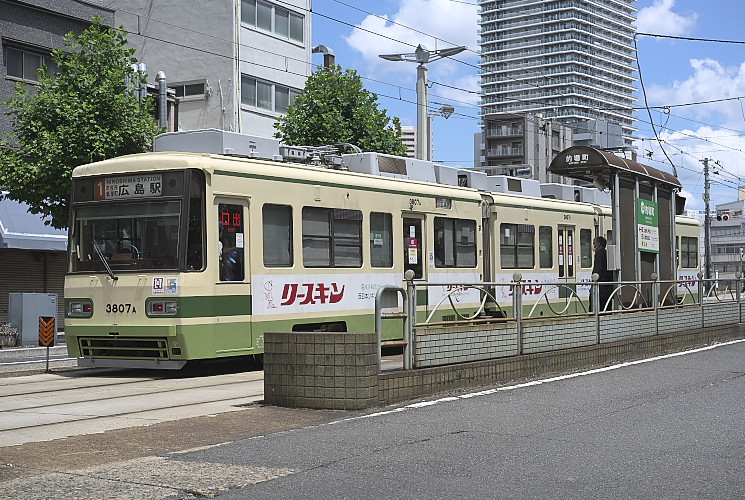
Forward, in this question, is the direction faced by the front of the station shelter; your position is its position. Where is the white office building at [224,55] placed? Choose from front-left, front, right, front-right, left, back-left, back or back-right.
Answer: front

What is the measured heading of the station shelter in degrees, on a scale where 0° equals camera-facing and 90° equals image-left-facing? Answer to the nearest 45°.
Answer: approximately 135°

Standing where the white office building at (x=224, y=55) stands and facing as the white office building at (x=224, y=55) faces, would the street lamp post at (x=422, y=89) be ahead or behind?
ahead

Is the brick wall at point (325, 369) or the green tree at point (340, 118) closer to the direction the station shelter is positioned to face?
the green tree

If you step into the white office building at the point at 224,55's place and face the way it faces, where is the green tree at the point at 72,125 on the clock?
The green tree is roughly at 2 o'clock from the white office building.

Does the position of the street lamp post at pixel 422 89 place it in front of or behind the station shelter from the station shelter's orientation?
in front

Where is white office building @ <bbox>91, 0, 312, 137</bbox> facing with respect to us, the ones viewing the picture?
facing the viewer and to the right of the viewer

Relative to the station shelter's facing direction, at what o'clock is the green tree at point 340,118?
The green tree is roughly at 12 o'clock from the station shelter.

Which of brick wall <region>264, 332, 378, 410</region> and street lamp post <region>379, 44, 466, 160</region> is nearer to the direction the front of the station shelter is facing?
the street lamp post

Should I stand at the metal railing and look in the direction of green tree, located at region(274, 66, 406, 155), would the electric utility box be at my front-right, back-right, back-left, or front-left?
front-left

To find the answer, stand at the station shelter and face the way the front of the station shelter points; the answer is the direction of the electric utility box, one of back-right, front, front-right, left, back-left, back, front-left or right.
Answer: front-left

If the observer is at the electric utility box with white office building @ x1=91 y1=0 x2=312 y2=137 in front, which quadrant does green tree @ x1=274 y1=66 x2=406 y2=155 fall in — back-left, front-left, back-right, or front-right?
front-right

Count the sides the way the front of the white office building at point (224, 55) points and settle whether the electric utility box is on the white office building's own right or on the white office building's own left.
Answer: on the white office building's own right

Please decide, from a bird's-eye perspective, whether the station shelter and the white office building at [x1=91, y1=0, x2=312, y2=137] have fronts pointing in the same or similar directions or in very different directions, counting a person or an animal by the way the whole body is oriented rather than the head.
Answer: very different directions
